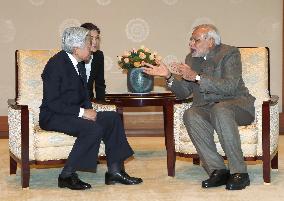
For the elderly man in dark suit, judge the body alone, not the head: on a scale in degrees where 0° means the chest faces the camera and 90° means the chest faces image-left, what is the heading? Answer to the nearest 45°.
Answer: approximately 270°

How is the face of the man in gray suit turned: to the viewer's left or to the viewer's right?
to the viewer's left

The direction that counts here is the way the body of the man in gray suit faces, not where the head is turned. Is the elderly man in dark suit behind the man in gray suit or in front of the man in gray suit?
in front

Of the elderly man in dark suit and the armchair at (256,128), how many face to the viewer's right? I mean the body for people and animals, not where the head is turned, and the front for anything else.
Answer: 1

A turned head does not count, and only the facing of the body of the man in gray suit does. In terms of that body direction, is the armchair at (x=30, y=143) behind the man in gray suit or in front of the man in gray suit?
in front

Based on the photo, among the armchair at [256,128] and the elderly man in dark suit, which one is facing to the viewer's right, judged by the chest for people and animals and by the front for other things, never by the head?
the elderly man in dark suit

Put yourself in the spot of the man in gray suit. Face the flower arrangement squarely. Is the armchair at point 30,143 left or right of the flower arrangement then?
left
